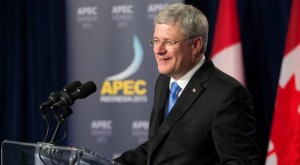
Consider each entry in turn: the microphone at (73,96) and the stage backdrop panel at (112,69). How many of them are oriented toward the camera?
1

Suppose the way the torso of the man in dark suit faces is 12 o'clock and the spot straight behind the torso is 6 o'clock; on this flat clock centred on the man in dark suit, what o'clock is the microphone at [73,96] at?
The microphone is roughly at 1 o'clock from the man in dark suit.

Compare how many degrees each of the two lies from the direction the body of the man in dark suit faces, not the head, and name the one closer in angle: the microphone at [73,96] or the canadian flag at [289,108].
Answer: the microphone

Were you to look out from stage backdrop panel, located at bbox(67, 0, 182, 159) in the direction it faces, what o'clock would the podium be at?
The podium is roughly at 12 o'clock from the stage backdrop panel.

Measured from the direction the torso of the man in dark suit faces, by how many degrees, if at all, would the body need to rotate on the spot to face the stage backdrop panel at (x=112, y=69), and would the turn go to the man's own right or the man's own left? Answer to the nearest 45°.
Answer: approximately 135° to the man's own right

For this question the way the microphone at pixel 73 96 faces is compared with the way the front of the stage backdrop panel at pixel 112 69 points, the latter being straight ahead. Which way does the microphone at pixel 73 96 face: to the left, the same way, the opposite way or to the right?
to the left

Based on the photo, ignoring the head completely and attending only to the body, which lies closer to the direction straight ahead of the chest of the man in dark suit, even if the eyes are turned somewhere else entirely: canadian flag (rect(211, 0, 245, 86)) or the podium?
the podium

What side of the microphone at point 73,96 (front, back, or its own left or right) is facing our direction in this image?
right

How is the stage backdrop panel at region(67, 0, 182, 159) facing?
toward the camera

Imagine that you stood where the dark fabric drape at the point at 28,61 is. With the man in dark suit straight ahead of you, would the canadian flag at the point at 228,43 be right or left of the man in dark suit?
left

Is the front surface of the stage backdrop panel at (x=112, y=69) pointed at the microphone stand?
yes

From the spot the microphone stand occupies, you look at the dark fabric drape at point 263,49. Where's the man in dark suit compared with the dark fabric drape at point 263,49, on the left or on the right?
right

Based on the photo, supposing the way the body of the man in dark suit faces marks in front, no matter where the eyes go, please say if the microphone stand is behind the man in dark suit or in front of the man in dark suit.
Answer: in front
